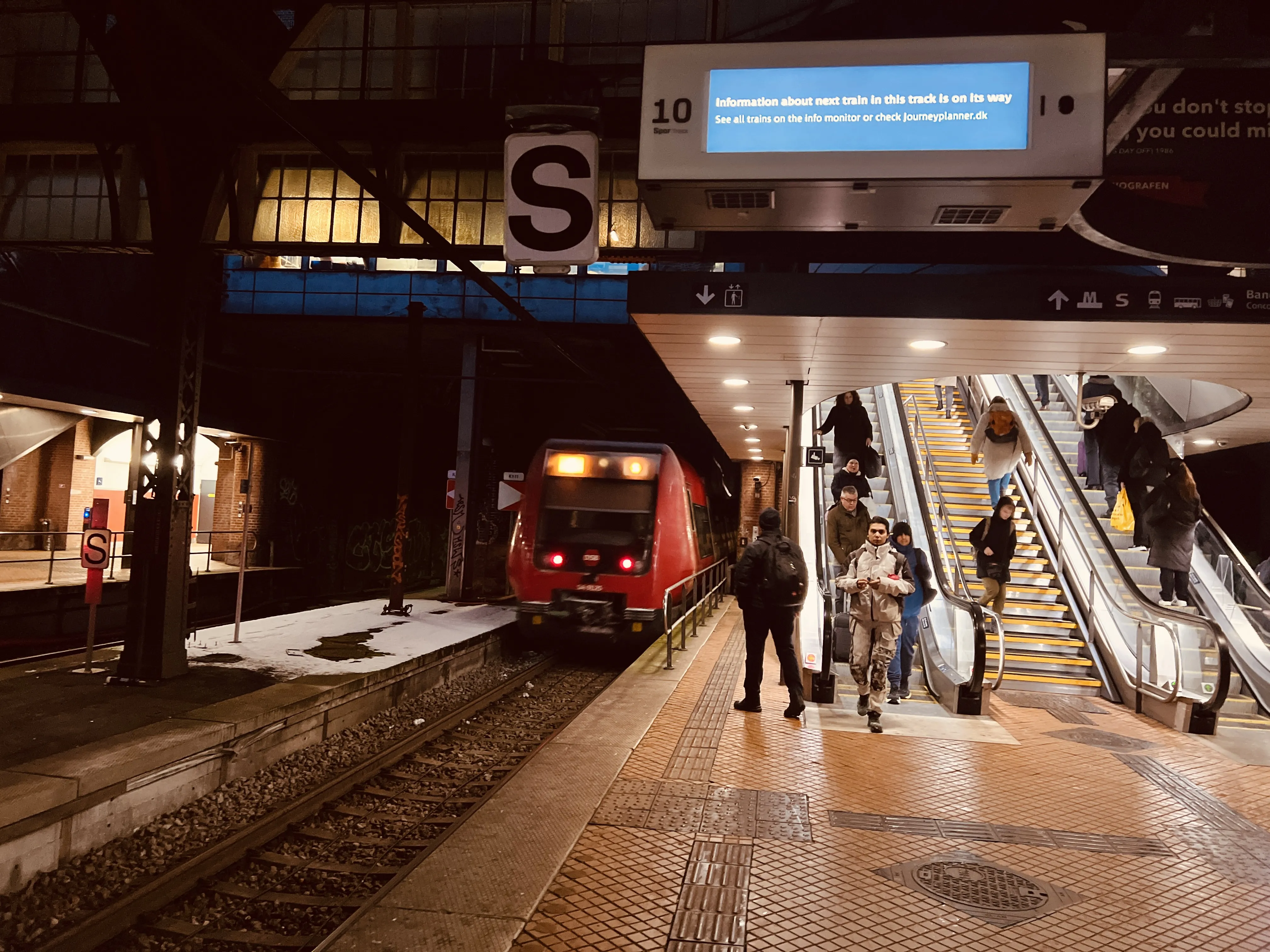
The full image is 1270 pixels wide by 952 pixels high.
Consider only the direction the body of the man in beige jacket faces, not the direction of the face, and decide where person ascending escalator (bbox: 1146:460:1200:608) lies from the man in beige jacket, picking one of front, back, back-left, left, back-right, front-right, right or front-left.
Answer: back-left

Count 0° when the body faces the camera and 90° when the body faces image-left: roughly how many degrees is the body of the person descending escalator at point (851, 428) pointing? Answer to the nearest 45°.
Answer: approximately 0°

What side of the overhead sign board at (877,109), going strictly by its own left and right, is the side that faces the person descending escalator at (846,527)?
back

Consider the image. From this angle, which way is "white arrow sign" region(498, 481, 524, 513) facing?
toward the camera

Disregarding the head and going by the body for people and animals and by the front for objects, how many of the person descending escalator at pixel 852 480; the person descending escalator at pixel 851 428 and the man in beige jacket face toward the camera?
3

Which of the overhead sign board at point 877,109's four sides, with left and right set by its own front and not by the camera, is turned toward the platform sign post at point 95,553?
right

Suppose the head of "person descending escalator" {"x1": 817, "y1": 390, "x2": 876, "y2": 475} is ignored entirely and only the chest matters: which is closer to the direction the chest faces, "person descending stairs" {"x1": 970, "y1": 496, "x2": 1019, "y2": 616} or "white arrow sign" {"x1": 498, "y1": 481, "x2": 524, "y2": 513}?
the person descending stairs

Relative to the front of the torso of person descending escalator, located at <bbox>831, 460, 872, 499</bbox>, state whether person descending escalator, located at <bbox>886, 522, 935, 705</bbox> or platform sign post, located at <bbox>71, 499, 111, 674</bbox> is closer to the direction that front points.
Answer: the person descending escalator

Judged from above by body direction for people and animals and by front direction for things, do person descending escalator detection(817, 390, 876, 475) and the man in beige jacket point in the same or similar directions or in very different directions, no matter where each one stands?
same or similar directions

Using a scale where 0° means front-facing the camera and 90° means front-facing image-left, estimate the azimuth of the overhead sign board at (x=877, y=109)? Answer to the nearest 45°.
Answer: approximately 0°

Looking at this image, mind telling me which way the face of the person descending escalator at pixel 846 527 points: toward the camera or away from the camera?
toward the camera

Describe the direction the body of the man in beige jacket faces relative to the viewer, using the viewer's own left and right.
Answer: facing the viewer

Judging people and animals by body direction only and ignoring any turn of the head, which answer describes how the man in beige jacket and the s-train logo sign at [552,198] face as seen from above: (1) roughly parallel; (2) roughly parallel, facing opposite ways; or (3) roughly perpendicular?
roughly parallel

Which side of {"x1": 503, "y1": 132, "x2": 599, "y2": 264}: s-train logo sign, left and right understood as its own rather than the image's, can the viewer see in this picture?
front
